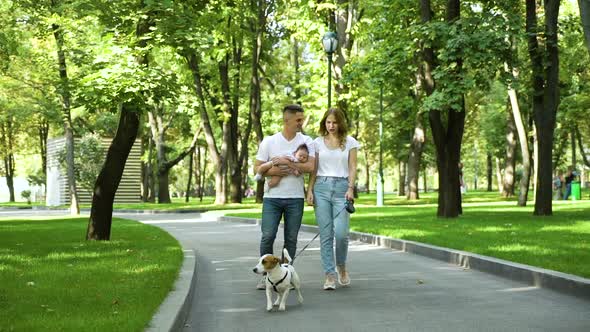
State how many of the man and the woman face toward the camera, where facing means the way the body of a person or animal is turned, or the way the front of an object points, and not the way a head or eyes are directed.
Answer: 2

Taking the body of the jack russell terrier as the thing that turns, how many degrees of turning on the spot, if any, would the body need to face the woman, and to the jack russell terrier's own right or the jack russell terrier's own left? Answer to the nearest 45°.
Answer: approximately 180°

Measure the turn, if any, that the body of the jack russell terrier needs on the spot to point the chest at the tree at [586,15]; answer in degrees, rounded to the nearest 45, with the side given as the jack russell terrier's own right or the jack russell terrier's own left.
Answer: approximately 135° to the jack russell terrier's own left

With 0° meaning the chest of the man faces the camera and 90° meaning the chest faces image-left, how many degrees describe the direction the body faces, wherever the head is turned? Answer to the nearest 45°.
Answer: approximately 0°

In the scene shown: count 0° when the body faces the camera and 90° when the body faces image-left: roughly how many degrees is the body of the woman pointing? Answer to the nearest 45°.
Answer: approximately 0°

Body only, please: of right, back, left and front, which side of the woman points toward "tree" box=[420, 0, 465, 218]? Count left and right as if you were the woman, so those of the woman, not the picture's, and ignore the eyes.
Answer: back
